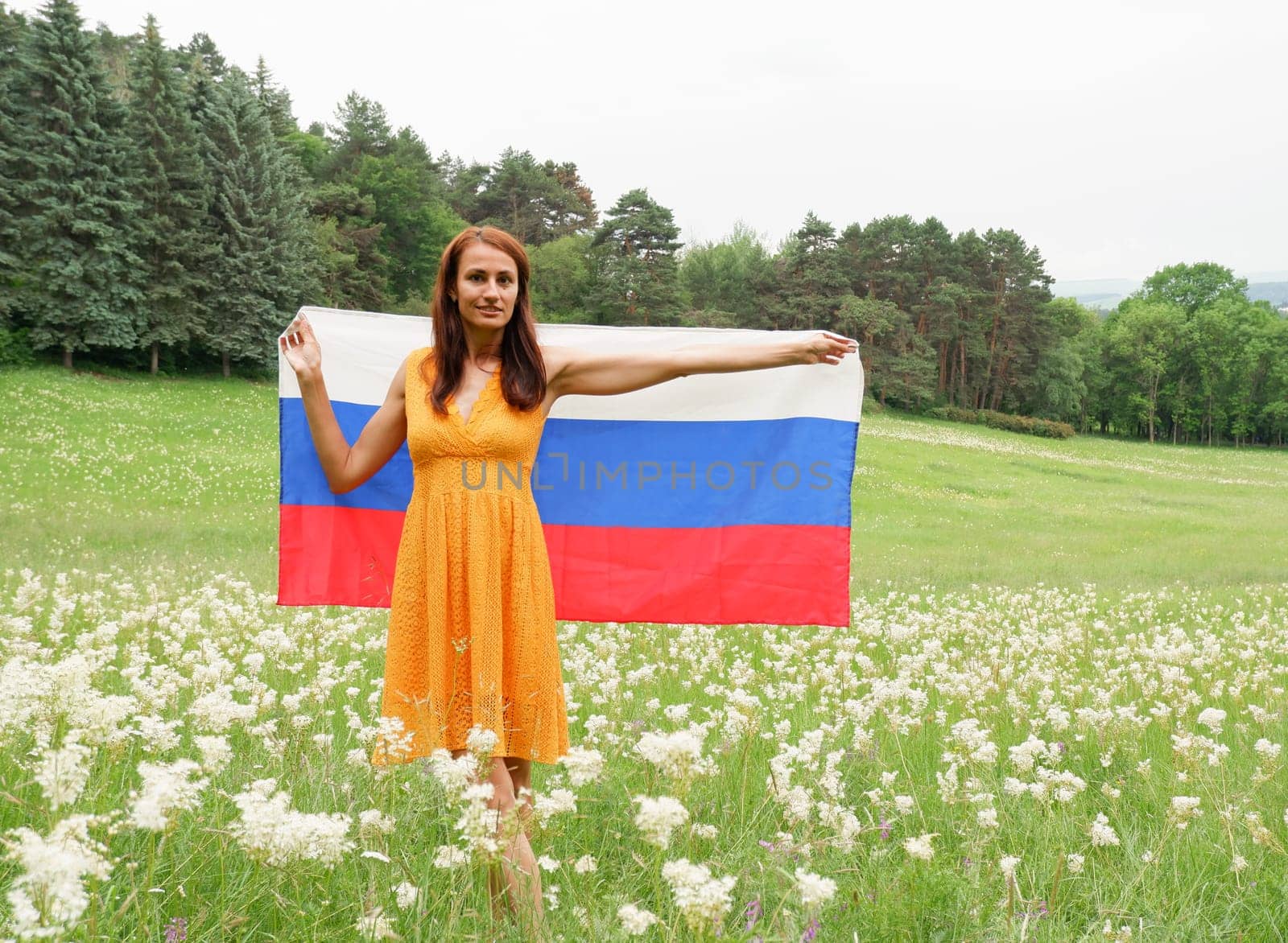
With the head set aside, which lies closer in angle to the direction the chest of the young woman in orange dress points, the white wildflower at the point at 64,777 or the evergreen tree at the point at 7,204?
the white wildflower

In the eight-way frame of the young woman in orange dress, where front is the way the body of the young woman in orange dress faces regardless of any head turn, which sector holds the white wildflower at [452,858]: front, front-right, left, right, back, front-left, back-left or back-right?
front

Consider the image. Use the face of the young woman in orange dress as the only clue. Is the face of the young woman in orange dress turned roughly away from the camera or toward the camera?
toward the camera

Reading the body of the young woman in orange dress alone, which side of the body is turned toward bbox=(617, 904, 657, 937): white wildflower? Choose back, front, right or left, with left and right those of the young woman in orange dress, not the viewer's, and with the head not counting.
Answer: front

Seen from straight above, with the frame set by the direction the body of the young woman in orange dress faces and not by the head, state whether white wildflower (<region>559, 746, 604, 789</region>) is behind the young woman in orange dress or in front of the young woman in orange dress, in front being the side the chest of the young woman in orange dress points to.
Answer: in front

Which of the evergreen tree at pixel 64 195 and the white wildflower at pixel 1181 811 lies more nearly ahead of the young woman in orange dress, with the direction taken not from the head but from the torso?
the white wildflower

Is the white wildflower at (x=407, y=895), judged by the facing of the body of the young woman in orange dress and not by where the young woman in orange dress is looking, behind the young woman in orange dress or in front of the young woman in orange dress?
in front

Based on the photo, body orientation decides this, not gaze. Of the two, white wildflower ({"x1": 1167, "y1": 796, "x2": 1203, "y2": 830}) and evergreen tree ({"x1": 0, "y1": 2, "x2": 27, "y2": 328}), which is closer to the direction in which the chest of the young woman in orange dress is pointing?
the white wildflower

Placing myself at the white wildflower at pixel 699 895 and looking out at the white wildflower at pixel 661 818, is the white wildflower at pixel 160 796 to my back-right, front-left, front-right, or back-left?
front-left

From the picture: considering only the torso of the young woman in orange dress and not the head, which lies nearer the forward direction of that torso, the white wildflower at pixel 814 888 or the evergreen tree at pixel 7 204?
the white wildflower

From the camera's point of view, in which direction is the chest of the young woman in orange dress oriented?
toward the camera

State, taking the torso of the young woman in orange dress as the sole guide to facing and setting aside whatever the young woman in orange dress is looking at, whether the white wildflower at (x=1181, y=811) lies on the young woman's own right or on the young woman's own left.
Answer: on the young woman's own left

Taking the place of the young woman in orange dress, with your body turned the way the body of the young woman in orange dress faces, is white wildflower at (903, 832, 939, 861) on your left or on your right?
on your left
